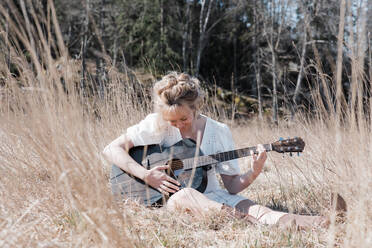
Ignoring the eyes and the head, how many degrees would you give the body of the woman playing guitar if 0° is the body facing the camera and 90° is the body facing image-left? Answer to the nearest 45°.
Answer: approximately 0°
